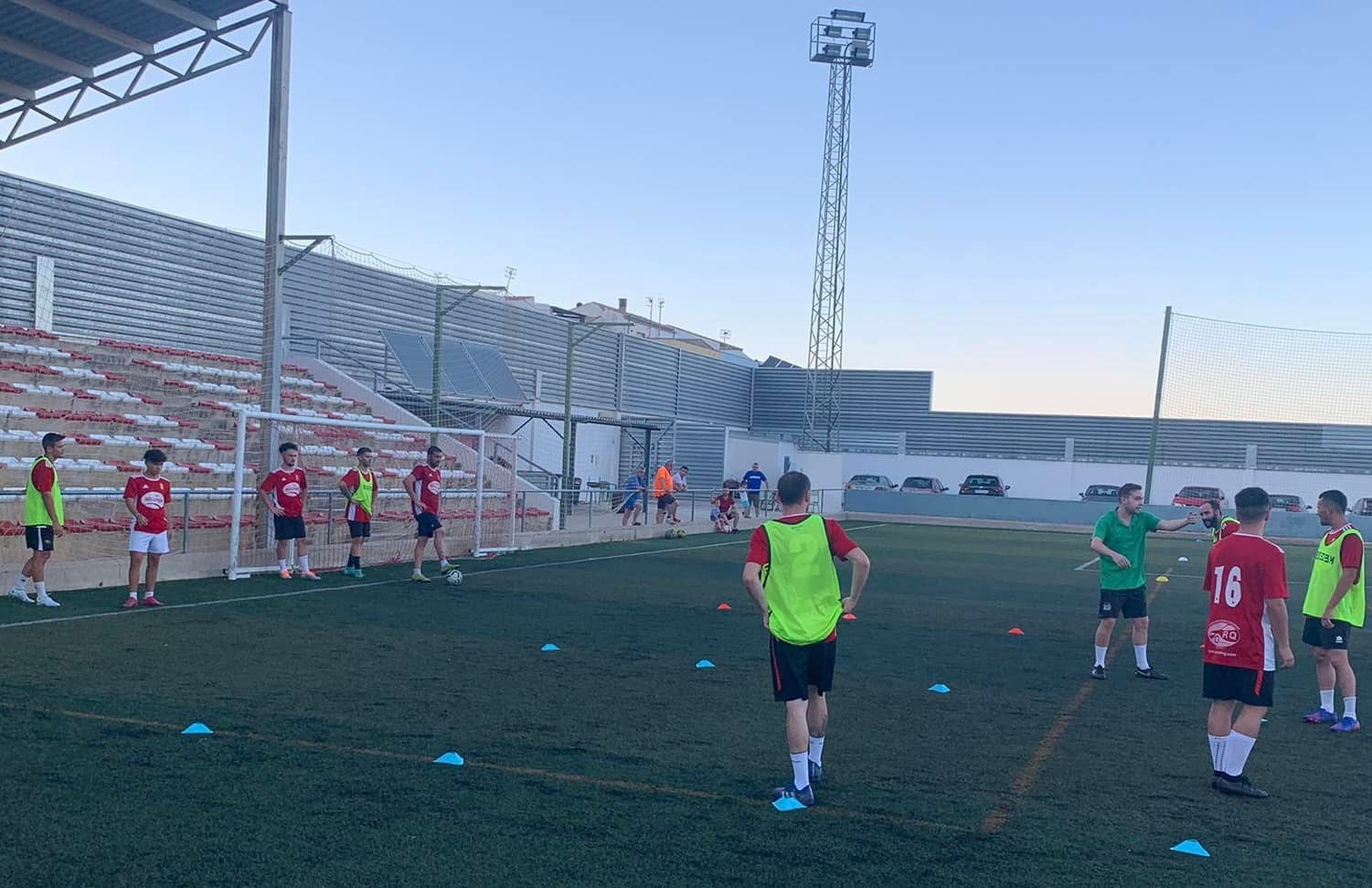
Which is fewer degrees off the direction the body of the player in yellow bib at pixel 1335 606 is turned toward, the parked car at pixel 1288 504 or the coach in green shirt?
the coach in green shirt

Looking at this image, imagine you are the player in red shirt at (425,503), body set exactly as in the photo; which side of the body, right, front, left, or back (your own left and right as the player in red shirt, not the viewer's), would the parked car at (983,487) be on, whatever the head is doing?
left

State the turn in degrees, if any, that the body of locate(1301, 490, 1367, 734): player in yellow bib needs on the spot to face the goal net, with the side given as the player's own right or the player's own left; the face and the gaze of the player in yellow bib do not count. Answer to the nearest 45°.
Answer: approximately 45° to the player's own right

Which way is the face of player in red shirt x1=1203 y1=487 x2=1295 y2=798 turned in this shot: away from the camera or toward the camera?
away from the camera

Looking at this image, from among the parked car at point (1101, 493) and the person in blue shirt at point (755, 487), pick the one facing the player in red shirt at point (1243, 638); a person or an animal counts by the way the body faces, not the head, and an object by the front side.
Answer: the person in blue shirt

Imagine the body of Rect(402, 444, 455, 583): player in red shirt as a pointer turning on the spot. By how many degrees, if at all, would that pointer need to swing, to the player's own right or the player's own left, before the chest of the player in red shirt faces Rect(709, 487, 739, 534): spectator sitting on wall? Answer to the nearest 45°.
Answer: approximately 90° to the player's own left

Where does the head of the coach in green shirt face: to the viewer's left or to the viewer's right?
to the viewer's right

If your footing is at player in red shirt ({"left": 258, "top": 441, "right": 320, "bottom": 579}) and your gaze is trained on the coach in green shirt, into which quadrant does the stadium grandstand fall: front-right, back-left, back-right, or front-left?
back-left
